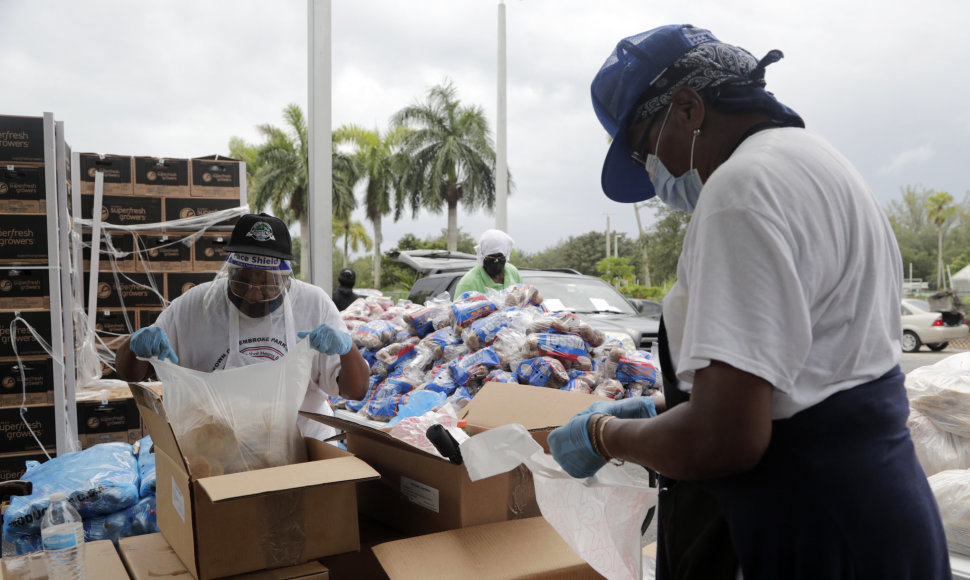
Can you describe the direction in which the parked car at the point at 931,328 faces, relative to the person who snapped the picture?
facing away from the viewer and to the left of the viewer

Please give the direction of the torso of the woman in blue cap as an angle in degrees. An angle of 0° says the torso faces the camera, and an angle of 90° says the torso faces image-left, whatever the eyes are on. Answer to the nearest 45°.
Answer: approximately 90°

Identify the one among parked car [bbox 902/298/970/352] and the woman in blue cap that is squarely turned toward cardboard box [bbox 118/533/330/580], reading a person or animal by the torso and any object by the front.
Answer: the woman in blue cap

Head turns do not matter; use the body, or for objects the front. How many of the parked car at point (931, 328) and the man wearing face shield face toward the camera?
1

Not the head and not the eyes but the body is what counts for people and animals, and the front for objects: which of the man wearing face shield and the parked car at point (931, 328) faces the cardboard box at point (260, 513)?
the man wearing face shield

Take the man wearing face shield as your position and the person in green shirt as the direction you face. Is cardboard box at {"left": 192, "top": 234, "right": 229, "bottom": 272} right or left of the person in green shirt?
left
